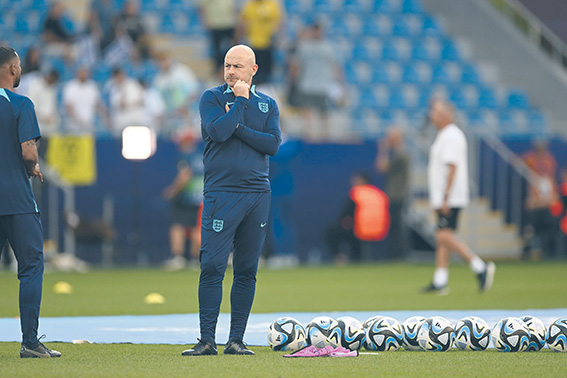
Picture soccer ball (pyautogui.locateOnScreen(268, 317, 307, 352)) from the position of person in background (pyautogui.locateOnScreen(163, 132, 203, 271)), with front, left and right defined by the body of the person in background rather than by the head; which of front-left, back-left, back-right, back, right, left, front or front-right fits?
front-left

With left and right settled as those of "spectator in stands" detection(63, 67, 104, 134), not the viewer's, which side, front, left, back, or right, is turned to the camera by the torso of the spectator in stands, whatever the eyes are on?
front

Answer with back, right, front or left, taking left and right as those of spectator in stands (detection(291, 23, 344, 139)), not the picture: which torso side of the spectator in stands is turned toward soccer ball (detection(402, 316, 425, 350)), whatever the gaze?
front

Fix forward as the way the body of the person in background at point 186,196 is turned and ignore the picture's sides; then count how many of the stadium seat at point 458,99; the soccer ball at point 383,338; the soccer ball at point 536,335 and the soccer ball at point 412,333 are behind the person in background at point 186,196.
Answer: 1

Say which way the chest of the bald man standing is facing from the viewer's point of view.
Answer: toward the camera

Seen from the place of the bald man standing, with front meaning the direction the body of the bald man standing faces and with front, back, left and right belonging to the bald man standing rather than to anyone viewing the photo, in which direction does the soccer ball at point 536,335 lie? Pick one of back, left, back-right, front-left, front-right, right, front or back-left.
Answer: left

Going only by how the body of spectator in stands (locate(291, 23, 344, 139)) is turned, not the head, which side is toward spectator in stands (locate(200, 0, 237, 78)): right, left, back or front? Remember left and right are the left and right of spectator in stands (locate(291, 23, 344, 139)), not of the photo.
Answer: right
